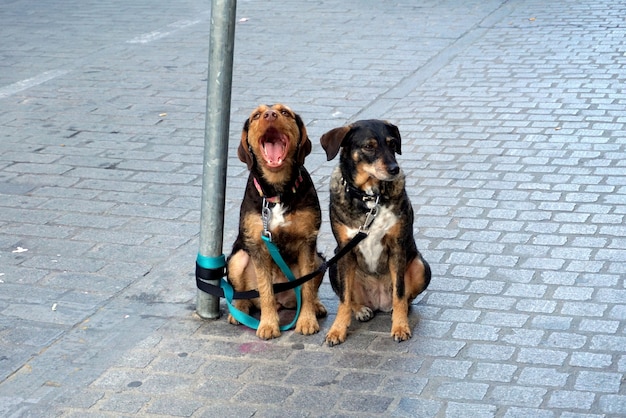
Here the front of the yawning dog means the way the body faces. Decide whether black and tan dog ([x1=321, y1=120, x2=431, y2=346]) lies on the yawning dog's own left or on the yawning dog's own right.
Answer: on the yawning dog's own left

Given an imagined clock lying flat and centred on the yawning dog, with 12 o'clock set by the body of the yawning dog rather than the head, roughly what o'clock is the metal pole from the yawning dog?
The metal pole is roughly at 4 o'clock from the yawning dog.

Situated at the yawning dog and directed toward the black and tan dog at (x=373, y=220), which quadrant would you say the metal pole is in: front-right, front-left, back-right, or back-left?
back-left

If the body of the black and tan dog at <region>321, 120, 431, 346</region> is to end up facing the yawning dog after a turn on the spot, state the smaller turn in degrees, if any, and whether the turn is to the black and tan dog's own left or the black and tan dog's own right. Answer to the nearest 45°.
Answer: approximately 90° to the black and tan dog's own right

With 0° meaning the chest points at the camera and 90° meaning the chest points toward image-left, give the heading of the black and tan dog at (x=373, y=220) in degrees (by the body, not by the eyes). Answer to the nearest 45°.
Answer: approximately 0°

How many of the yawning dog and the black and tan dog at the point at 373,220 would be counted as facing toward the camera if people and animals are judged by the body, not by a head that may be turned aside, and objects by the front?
2

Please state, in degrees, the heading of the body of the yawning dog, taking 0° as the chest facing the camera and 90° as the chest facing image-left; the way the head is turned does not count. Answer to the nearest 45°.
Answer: approximately 0°

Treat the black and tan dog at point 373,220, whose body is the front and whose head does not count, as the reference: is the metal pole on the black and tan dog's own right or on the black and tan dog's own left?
on the black and tan dog's own right
